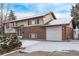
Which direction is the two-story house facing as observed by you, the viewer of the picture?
facing the viewer and to the left of the viewer

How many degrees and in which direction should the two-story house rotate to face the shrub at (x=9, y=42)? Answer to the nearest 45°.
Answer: approximately 45° to its right
